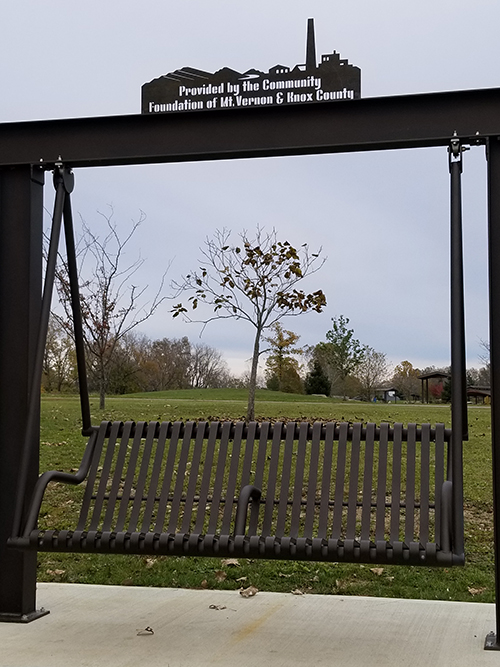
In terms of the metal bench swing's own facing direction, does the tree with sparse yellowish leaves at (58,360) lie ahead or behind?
behind

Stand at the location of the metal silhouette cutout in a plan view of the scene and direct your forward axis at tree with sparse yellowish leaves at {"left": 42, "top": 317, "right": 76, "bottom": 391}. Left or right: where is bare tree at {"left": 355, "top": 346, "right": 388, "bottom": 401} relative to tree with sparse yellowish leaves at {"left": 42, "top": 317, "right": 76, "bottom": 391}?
right

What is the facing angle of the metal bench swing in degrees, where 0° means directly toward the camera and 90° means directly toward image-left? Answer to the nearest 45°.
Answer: approximately 0°

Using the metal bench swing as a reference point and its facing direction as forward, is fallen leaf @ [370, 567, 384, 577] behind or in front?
behind

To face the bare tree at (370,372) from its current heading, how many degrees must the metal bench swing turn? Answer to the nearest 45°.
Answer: approximately 180°
